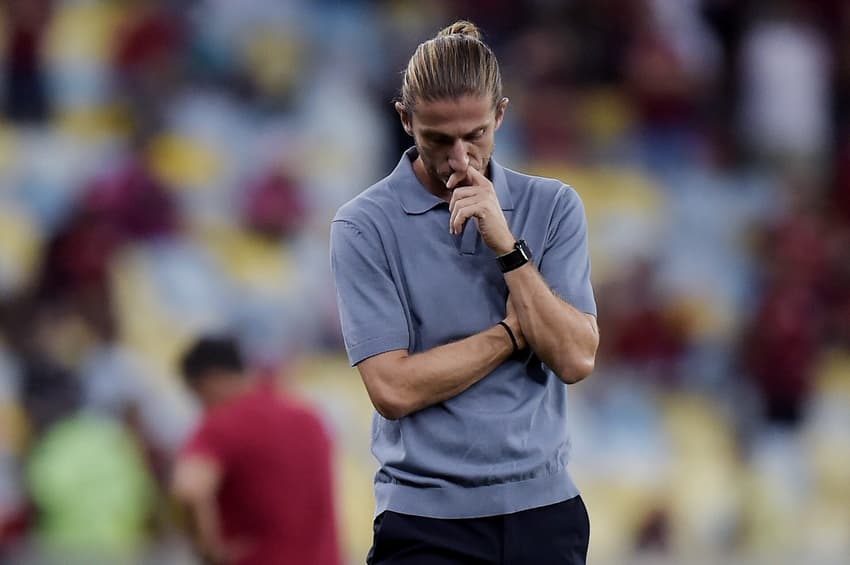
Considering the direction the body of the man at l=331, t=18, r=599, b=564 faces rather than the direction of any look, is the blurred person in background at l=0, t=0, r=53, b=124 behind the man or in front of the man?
behind

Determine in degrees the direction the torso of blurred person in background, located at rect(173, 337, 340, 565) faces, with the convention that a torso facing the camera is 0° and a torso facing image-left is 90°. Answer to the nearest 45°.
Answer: approximately 135°

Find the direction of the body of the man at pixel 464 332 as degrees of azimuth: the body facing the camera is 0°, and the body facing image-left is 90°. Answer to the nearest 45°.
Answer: approximately 0°

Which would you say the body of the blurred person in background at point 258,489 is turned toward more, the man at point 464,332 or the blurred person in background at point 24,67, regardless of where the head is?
the blurred person in background

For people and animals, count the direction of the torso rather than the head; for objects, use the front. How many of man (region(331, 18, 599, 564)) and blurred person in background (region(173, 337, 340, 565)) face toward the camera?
1
